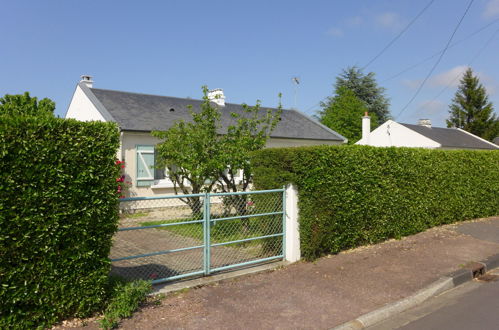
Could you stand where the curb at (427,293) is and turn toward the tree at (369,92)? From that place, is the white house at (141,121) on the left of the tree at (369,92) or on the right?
left

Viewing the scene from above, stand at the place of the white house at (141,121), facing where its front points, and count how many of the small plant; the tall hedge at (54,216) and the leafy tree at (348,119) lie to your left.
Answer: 1

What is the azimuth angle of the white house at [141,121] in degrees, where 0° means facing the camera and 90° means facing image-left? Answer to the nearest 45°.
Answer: approximately 315°

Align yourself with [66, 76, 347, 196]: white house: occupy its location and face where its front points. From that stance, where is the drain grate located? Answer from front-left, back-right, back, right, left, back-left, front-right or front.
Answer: front

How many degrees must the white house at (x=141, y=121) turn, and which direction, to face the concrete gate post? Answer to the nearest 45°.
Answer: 0° — it already faces it

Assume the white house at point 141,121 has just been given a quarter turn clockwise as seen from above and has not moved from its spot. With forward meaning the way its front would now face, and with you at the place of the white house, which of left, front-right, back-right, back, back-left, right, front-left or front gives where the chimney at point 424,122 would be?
back

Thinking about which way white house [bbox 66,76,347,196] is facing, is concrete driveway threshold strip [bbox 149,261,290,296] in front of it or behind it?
in front

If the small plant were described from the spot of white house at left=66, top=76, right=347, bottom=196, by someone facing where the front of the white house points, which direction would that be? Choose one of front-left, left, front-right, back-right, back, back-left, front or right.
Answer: front-right

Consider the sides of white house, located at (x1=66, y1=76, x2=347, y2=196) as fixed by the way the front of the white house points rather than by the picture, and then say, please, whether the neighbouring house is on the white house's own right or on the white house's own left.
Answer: on the white house's own left

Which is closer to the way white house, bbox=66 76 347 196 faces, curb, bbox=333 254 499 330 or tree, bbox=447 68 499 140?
the curb

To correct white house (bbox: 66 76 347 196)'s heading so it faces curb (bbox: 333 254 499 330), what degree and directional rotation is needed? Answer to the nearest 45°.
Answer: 0° — it already faces it

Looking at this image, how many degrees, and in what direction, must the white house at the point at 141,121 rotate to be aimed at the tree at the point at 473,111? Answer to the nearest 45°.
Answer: approximately 90° to its left
